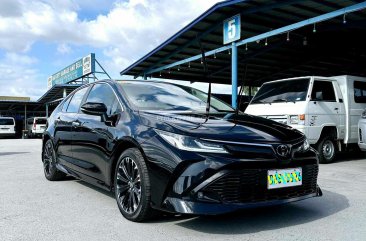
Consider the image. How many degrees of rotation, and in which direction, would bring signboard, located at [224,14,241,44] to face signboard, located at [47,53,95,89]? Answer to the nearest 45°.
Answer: approximately 90° to its right

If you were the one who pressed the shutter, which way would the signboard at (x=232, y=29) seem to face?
facing the viewer and to the left of the viewer

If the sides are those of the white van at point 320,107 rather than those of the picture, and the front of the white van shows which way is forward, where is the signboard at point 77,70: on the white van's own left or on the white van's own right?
on the white van's own right

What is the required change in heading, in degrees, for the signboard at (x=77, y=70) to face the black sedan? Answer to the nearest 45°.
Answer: approximately 45° to its left

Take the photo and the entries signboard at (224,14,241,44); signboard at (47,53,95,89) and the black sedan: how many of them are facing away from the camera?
0

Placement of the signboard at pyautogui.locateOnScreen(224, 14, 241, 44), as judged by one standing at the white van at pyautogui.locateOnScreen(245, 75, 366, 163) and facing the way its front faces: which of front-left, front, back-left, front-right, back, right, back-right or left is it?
right

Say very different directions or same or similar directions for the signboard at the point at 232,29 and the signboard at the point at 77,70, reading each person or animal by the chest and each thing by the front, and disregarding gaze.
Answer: same or similar directions

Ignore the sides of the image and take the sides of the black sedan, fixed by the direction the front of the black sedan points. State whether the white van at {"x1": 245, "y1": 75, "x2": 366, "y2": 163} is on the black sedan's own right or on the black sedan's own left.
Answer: on the black sedan's own left

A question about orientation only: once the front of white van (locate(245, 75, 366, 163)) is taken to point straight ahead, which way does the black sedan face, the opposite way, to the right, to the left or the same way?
to the left

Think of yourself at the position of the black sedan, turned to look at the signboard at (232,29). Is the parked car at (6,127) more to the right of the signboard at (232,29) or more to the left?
left

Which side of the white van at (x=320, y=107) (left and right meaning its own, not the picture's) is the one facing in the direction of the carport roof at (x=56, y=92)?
right

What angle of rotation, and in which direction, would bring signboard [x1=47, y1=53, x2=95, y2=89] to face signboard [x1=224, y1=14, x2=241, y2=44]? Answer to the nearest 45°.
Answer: approximately 45° to its left

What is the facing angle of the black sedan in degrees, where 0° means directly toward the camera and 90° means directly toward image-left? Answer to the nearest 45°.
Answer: approximately 315°

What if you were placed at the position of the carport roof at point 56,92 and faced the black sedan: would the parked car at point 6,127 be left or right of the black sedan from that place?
right

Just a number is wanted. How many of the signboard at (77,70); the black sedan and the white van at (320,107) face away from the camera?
0

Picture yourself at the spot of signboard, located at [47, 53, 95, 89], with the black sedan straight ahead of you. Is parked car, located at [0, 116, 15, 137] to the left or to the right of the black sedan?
right
